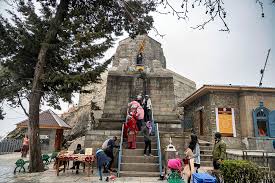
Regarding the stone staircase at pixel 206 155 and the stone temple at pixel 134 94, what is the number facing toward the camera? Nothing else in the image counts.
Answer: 2

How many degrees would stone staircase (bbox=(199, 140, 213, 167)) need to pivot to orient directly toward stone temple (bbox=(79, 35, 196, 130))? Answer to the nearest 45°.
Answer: approximately 135° to its right

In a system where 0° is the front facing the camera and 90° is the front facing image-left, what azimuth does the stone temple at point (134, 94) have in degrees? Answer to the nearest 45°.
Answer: approximately 0°

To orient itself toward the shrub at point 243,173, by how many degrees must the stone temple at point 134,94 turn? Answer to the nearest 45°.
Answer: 0° — it already faces it

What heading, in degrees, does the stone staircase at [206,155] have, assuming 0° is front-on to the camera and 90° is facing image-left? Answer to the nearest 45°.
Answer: approximately 0°
